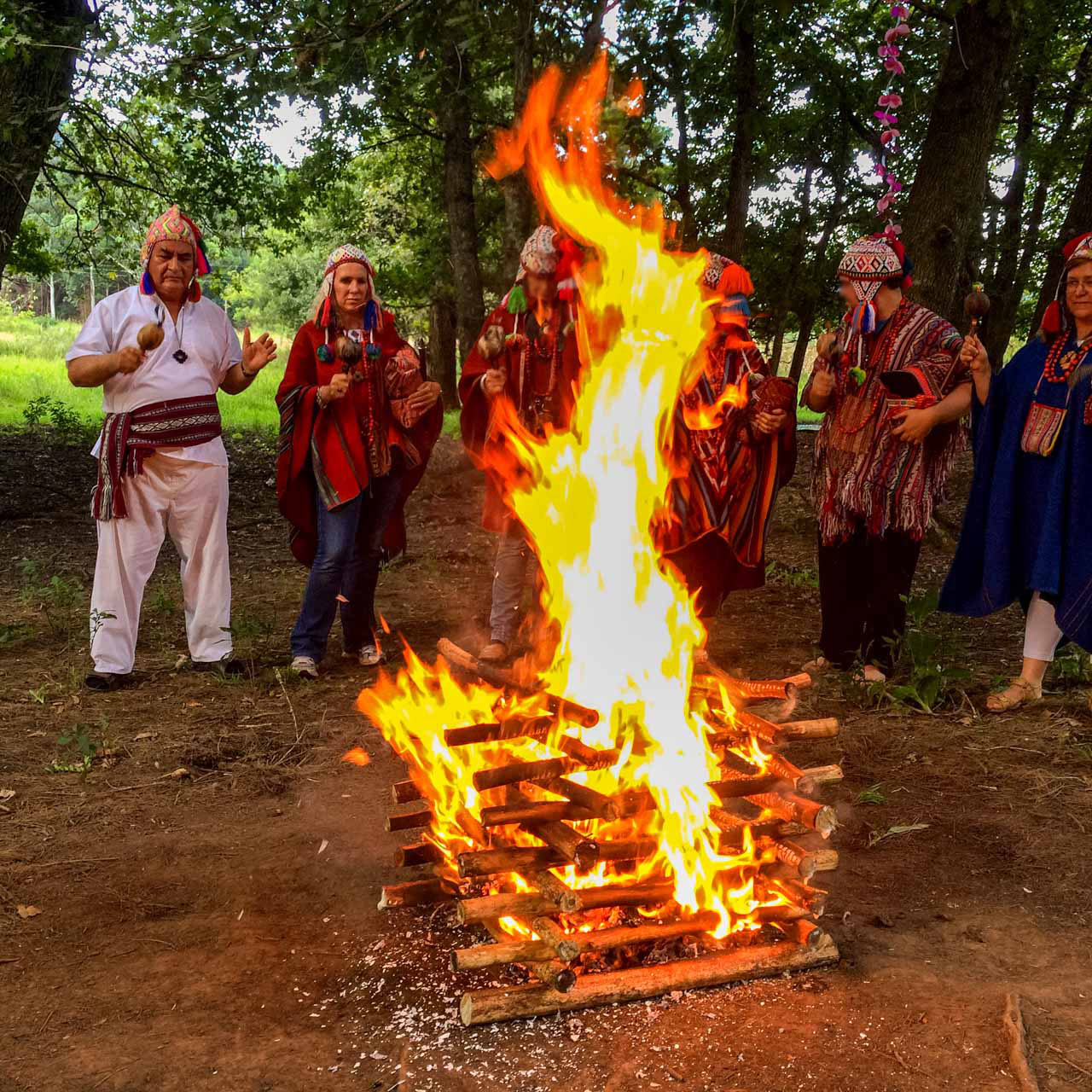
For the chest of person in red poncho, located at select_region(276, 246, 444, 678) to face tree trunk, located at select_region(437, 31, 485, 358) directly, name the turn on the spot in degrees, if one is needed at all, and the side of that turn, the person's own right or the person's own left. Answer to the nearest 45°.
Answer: approximately 180°

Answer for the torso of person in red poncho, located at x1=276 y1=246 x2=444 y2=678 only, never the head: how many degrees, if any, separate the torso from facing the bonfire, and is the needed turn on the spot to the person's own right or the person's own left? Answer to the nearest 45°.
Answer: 0° — they already face it

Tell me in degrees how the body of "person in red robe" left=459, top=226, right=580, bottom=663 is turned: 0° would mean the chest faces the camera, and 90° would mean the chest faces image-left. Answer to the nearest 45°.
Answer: approximately 0°

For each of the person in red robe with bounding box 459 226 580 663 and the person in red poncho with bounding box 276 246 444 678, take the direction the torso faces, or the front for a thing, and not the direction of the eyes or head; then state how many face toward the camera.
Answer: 2

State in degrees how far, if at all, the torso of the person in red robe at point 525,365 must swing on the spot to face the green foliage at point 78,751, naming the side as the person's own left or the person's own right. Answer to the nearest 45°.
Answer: approximately 45° to the person's own right

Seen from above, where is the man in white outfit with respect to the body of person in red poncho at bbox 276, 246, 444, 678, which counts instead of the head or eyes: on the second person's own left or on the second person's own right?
on the second person's own right

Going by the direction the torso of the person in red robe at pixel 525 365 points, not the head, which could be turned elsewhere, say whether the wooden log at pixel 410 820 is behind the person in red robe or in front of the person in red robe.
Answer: in front

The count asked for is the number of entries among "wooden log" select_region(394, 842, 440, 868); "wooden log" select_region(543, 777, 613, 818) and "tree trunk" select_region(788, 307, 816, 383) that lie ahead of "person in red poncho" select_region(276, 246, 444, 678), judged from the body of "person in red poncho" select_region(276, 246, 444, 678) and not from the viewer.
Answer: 2

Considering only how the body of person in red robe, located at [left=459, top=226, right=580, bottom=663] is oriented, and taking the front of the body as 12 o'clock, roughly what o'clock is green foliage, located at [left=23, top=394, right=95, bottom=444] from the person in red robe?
The green foliage is roughly at 5 o'clock from the person in red robe.

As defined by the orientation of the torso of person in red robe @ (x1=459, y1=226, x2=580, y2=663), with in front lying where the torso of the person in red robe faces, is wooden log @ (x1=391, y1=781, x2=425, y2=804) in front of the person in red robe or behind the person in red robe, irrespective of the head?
in front
